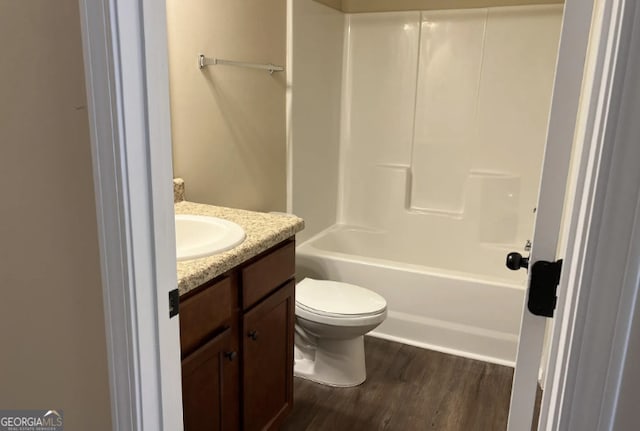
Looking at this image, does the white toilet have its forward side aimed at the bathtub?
no

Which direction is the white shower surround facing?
toward the camera

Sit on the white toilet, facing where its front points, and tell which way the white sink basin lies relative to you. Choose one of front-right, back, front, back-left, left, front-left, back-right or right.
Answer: right

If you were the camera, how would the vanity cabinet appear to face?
facing the viewer and to the right of the viewer

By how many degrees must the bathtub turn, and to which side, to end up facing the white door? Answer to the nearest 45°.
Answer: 0° — it already faces it

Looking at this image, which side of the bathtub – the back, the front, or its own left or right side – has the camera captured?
front

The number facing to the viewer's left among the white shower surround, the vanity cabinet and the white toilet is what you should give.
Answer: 0

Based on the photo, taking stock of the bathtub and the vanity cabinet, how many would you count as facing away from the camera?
0

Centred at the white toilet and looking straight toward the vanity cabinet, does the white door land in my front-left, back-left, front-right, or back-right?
front-left

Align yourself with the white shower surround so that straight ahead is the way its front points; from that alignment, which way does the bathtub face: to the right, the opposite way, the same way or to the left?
the same way

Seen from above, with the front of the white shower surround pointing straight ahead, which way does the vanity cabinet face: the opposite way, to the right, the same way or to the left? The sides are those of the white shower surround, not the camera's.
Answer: to the left

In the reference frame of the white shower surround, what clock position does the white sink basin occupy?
The white sink basin is roughly at 1 o'clock from the white shower surround.

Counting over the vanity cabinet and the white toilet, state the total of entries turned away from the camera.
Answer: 0

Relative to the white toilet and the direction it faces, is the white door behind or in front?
in front

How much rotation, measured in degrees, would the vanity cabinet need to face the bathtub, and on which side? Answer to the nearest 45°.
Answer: approximately 90° to its left

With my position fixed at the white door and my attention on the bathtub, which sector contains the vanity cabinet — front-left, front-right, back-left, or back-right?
front-left

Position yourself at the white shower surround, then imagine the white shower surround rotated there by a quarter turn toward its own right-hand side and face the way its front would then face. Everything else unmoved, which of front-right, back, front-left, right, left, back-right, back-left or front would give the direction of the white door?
left

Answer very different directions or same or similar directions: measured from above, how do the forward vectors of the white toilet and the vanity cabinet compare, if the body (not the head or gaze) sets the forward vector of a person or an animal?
same or similar directions
